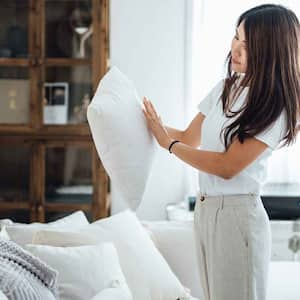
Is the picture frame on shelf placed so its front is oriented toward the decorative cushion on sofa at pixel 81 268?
yes

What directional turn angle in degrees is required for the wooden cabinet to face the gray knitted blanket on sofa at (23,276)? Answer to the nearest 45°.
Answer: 0° — it already faces it

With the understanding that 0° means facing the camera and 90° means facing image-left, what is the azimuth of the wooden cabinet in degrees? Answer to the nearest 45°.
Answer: approximately 0°

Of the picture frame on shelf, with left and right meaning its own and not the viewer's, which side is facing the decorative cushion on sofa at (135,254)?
front

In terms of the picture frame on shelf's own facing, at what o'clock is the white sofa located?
The white sofa is roughly at 11 o'clock from the picture frame on shelf.

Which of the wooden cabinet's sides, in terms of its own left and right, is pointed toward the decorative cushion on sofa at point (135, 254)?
front

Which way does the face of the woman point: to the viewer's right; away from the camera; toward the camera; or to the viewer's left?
to the viewer's left

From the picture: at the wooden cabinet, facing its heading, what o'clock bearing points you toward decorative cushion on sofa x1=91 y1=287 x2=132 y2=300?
The decorative cushion on sofa is roughly at 12 o'clock from the wooden cabinet.

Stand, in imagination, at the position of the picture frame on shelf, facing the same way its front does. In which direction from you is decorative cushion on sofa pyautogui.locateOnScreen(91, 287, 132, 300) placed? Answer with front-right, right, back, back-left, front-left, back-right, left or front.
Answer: front

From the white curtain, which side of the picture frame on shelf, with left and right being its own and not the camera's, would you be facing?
left

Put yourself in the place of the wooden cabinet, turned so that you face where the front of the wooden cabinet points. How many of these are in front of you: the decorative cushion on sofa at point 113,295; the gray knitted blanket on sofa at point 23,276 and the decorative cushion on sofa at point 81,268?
3

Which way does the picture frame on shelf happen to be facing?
toward the camera

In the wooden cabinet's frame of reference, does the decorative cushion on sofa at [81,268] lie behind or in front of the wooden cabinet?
in front

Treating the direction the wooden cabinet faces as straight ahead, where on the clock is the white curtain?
The white curtain is roughly at 9 o'clock from the wooden cabinet.

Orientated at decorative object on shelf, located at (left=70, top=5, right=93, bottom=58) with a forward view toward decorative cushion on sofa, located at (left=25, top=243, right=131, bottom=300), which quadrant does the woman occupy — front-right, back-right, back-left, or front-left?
front-left

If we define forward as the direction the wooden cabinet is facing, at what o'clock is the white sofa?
The white sofa is roughly at 11 o'clock from the wooden cabinet.
